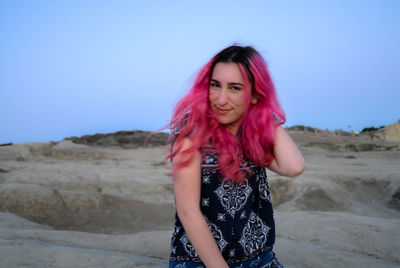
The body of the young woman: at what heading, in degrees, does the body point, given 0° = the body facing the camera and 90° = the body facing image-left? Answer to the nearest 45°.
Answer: approximately 315°

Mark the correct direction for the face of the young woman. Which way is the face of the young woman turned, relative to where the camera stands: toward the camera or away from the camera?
toward the camera
